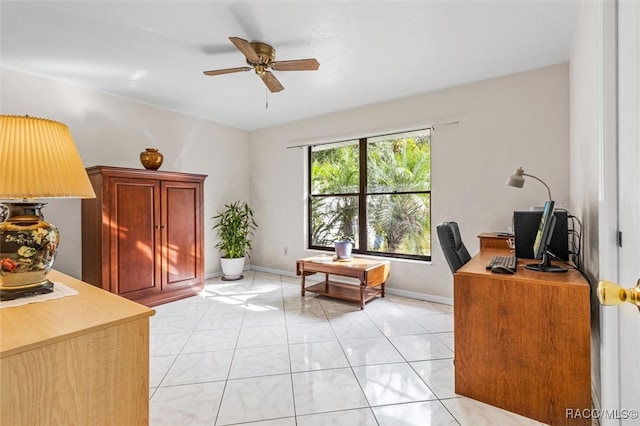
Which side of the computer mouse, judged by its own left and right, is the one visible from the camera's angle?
right

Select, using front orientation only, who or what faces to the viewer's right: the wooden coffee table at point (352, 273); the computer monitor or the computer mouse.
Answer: the computer mouse

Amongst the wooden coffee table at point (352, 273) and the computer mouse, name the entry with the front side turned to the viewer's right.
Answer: the computer mouse

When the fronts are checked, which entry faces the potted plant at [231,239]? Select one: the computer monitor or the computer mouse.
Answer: the computer monitor

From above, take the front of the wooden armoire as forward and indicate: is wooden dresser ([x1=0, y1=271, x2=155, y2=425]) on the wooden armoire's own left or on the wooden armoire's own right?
on the wooden armoire's own right

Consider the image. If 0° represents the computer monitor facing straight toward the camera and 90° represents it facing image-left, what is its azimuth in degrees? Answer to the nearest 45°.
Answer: approximately 90°

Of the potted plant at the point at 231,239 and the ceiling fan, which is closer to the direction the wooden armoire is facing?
the ceiling fan

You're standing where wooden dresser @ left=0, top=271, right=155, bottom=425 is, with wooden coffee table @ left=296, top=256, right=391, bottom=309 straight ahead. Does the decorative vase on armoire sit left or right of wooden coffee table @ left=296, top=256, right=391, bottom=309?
left
